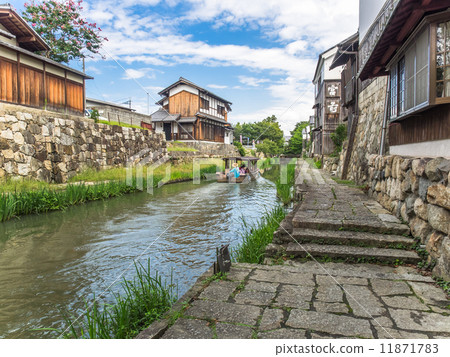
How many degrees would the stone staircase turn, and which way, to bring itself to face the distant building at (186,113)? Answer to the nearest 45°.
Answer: approximately 135° to its right

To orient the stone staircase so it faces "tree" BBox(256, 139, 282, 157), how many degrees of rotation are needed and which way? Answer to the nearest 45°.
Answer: approximately 180°

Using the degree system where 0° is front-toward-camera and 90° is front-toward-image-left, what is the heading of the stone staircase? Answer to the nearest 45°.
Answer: approximately 0°

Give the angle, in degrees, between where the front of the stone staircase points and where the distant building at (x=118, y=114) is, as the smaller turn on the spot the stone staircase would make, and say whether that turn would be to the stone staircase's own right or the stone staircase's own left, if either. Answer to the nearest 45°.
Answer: approximately 135° to the stone staircase's own right

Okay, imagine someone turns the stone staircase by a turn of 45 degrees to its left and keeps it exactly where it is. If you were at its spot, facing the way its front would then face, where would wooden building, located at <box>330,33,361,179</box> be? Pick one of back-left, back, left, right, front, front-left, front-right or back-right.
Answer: back-left
